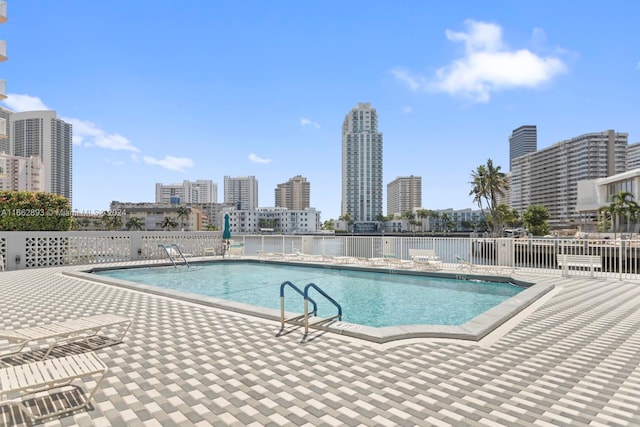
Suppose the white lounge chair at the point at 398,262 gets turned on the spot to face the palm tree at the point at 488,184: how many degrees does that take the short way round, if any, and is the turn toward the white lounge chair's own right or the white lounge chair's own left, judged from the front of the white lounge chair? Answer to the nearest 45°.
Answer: approximately 135° to the white lounge chair's own left

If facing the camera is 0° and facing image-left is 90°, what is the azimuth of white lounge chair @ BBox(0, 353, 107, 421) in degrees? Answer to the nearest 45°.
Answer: approximately 270°

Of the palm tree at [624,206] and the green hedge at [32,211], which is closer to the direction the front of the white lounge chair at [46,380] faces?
the palm tree

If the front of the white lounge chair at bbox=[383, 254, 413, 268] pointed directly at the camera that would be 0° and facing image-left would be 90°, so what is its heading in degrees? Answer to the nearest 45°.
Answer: approximately 315°

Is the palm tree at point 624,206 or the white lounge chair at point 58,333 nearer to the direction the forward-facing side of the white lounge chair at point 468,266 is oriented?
the white lounge chair

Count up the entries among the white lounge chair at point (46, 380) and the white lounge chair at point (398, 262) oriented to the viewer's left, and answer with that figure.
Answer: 0

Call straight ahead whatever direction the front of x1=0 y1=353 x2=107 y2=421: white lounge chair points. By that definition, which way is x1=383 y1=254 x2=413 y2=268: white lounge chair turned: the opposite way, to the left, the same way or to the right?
to the right

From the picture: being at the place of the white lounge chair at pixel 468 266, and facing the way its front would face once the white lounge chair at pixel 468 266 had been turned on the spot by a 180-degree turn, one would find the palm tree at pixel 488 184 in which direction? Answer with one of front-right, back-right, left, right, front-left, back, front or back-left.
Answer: front-right
